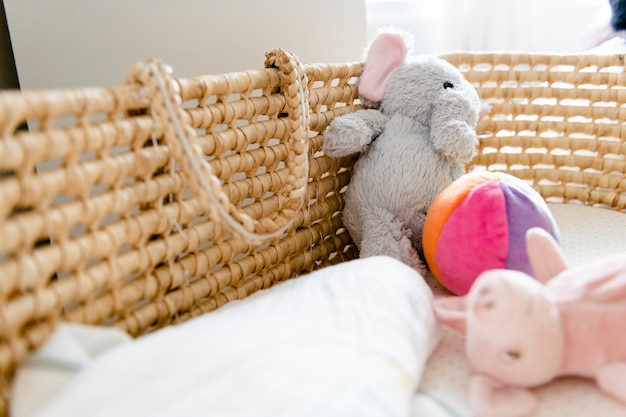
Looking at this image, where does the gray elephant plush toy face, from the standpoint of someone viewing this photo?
facing the viewer and to the right of the viewer
